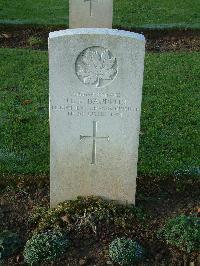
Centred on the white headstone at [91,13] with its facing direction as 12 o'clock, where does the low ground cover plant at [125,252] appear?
The low ground cover plant is roughly at 12 o'clock from the white headstone.

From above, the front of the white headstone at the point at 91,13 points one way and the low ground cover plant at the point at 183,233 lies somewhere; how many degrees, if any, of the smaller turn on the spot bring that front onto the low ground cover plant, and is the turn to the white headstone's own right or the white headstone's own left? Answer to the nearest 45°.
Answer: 0° — it already faces it

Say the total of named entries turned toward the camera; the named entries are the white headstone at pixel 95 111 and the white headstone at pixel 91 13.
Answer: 2

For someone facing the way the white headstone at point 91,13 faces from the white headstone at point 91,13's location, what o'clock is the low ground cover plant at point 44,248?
The low ground cover plant is roughly at 12 o'clock from the white headstone.

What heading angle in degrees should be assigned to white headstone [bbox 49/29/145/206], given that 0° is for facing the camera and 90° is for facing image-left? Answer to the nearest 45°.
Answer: approximately 0°

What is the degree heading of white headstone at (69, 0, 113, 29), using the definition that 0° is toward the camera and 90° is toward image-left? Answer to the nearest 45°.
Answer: approximately 0°

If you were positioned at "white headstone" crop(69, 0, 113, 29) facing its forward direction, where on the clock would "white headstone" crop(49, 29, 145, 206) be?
"white headstone" crop(49, 29, 145, 206) is roughly at 12 o'clock from "white headstone" crop(69, 0, 113, 29).

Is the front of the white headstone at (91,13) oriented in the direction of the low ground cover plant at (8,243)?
yes
